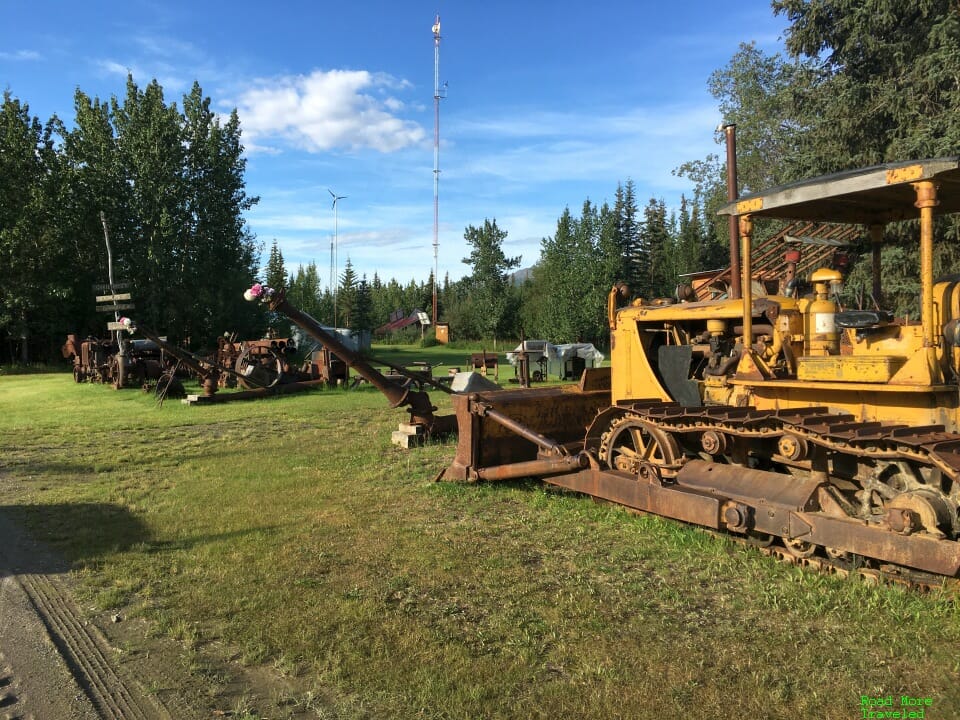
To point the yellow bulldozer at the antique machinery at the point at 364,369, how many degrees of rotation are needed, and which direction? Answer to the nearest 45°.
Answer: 0° — it already faces it

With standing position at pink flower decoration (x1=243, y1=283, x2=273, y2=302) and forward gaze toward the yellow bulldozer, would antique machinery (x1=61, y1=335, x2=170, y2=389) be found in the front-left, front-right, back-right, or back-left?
back-left

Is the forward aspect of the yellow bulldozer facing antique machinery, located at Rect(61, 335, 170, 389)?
yes

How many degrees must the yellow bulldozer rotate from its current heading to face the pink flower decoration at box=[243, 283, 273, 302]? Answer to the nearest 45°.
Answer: approximately 45° to its left

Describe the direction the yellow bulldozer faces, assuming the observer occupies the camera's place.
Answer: facing away from the viewer and to the left of the viewer
